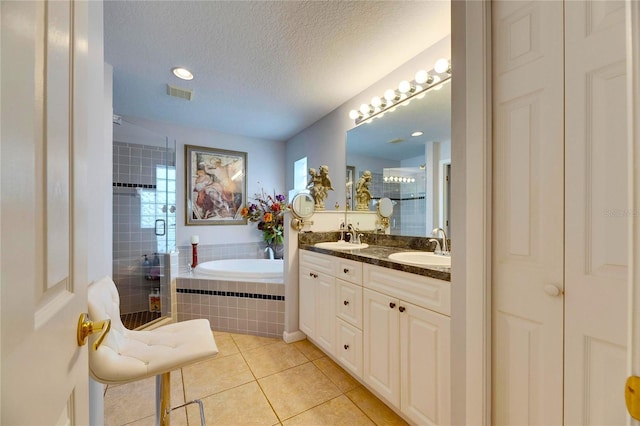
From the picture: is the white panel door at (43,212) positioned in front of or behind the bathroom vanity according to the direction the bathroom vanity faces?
in front

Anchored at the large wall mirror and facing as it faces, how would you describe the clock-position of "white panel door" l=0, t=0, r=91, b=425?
The white panel door is roughly at 11 o'clock from the large wall mirror.

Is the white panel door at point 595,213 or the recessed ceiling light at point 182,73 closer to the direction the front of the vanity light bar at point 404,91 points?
the recessed ceiling light

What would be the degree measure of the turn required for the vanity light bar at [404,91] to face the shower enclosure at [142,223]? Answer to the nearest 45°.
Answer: approximately 45° to its right

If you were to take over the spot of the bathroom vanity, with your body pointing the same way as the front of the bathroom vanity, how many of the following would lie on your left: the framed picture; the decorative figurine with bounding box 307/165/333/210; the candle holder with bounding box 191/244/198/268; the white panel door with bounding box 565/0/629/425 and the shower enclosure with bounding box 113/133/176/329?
1

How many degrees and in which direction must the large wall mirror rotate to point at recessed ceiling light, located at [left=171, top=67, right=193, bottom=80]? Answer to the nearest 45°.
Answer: approximately 45° to its right

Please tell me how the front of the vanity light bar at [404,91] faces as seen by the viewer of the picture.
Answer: facing the viewer and to the left of the viewer

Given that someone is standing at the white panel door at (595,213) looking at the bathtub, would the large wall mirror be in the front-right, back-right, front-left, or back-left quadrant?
front-right

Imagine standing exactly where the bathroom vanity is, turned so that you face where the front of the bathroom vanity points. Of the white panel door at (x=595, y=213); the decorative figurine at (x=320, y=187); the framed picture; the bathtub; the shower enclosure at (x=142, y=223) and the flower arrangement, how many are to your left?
1

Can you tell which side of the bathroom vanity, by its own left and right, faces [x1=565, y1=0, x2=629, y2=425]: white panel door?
left
